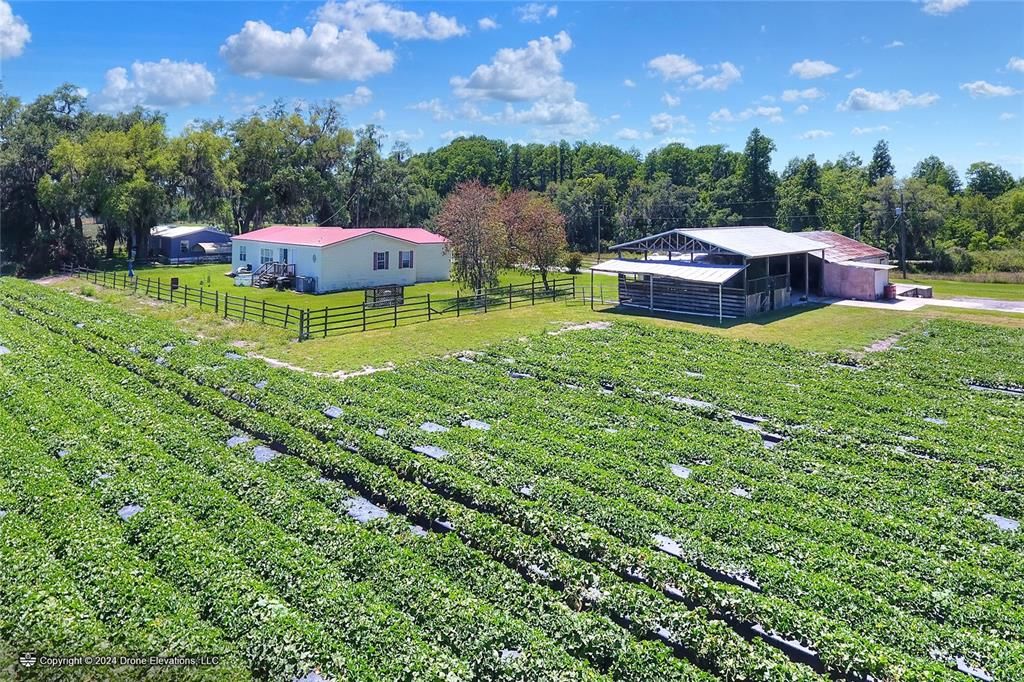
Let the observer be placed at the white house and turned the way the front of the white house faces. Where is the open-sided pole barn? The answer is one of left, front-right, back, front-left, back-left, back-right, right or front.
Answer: left

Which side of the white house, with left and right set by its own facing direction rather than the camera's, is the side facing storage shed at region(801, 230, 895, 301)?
left

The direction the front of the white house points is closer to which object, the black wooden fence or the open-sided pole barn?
the black wooden fence

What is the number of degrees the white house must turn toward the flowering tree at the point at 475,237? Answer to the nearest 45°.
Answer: approximately 90° to its left

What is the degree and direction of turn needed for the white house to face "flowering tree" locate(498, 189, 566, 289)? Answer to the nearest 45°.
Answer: approximately 90° to its left

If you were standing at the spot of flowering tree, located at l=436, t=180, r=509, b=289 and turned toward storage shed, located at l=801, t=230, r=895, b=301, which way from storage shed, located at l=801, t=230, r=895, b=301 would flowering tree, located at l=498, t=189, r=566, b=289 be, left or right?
left

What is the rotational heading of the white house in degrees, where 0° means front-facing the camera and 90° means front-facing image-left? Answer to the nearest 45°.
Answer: approximately 45°
